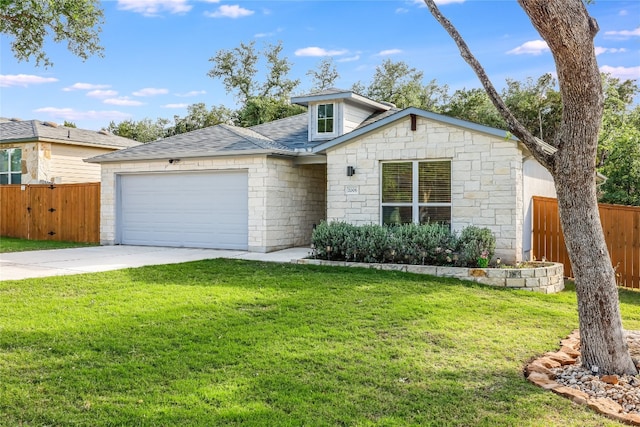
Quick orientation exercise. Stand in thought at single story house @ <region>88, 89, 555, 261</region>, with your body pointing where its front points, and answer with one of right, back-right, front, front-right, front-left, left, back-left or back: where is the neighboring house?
right

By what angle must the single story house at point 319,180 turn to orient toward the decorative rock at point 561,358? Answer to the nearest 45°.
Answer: approximately 45° to its left

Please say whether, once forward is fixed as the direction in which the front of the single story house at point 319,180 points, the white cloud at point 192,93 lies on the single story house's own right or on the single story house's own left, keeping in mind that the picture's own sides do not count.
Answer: on the single story house's own right

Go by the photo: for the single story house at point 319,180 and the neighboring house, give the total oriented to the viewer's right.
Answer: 0

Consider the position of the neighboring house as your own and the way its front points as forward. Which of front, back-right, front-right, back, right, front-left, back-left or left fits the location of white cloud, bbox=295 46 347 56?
back

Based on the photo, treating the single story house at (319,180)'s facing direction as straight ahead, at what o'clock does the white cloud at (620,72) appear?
The white cloud is roughly at 6 o'clock from the single story house.

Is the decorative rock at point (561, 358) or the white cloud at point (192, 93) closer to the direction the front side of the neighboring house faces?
the decorative rock

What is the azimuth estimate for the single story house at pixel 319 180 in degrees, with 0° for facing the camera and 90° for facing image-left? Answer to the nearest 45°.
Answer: approximately 45°

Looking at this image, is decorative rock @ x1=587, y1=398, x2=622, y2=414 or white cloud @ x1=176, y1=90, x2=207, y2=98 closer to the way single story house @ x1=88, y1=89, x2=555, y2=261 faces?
the decorative rock

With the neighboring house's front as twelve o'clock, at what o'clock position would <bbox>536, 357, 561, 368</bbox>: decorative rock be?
The decorative rock is roughly at 10 o'clock from the neighboring house.

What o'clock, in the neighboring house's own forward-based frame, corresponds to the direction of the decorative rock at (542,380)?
The decorative rock is roughly at 10 o'clock from the neighboring house.

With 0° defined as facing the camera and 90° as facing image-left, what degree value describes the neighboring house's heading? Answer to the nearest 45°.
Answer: approximately 45°
